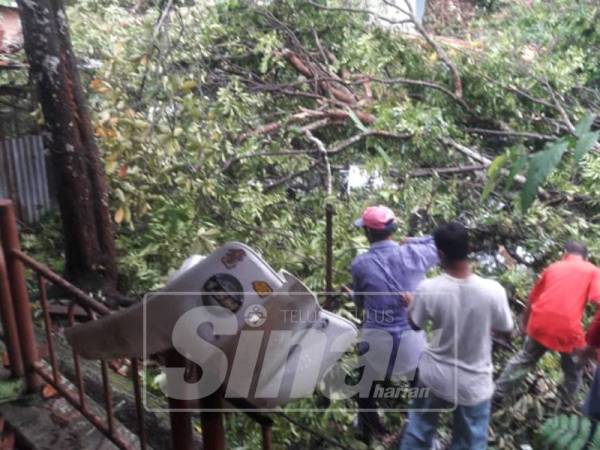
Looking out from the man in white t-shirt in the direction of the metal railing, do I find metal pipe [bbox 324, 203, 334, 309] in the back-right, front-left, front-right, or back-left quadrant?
front-right

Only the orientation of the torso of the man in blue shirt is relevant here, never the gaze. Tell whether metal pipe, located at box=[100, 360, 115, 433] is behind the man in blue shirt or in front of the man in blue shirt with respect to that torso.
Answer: behind

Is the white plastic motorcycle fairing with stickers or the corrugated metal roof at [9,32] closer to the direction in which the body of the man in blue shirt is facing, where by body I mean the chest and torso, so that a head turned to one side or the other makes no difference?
the corrugated metal roof

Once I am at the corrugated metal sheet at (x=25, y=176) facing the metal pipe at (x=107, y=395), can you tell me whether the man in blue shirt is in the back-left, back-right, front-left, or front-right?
front-left

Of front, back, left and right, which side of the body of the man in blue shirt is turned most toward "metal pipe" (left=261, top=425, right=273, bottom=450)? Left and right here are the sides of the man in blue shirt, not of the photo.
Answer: back

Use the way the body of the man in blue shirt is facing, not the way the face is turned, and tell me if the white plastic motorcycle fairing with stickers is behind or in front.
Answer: behind

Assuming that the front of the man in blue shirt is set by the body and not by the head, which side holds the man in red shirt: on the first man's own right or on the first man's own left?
on the first man's own right

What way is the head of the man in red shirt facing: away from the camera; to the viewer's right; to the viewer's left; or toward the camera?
away from the camera

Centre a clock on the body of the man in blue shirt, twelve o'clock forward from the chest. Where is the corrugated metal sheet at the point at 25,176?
The corrugated metal sheet is roughly at 10 o'clock from the man in blue shirt.

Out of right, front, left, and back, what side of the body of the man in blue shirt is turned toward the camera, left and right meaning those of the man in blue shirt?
back

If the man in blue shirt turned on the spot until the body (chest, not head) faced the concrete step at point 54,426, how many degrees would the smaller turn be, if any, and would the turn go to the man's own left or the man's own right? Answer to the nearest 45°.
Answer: approximately 135° to the man's own left

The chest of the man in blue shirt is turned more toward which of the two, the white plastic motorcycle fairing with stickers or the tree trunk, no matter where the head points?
the tree trunk

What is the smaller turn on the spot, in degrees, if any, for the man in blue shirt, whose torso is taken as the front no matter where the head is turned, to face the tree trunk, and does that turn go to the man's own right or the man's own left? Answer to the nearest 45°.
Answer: approximately 90° to the man's own left
